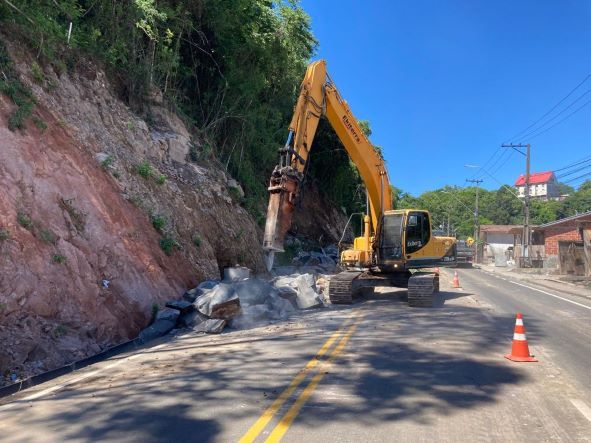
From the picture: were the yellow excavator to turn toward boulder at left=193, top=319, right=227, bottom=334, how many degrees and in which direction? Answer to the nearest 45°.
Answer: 0° — it already faces it

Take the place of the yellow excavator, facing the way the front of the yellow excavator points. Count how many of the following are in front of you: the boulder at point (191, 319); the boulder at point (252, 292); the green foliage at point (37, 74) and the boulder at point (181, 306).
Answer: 4

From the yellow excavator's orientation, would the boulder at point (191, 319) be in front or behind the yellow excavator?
in front

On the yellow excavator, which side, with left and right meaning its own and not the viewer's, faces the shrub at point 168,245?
front

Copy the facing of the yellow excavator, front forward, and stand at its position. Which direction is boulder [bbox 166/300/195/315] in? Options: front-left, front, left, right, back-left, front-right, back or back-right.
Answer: front

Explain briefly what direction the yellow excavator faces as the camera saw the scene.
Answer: facing the viewer and to the left of the viewer

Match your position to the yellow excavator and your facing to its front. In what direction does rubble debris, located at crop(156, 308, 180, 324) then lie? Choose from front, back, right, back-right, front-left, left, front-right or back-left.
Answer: front

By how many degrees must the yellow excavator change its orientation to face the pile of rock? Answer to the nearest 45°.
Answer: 0° — it already faces it

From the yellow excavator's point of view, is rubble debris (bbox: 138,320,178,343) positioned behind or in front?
in front

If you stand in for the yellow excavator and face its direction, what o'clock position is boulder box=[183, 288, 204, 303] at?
The boulder is roughly at 12 o'clock from the yellow excavator.

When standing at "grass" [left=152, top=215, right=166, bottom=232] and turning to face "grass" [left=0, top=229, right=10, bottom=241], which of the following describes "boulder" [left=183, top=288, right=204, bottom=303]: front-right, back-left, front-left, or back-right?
front-left

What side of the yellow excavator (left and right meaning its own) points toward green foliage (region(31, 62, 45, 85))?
front
